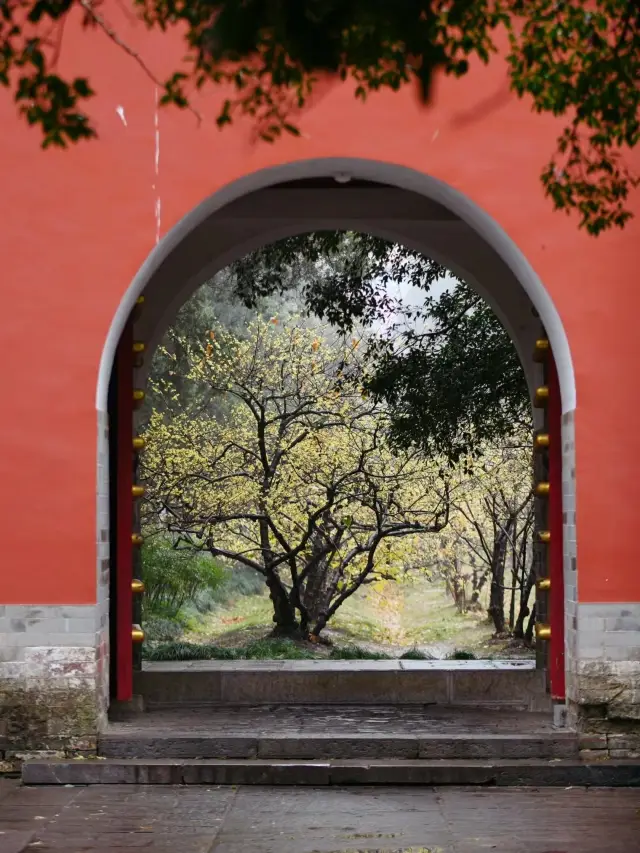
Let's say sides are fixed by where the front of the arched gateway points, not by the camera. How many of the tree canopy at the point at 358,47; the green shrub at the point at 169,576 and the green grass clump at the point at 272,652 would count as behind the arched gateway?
2

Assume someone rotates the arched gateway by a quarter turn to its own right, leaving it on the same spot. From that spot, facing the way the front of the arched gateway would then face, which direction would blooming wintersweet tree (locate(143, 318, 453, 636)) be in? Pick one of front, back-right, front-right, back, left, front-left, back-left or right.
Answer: right

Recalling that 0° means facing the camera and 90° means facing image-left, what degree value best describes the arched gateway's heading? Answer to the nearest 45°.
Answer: approximately 0°

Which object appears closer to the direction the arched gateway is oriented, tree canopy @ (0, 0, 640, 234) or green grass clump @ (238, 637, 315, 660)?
the tree canopy

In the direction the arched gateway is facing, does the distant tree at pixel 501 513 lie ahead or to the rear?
to the rear

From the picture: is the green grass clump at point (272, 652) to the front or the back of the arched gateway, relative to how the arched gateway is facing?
to the back

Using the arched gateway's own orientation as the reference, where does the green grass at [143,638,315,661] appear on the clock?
The green grass is roughly at 6 o'clock from the arched gateway.

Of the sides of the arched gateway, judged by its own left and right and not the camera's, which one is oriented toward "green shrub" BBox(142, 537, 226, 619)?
back
